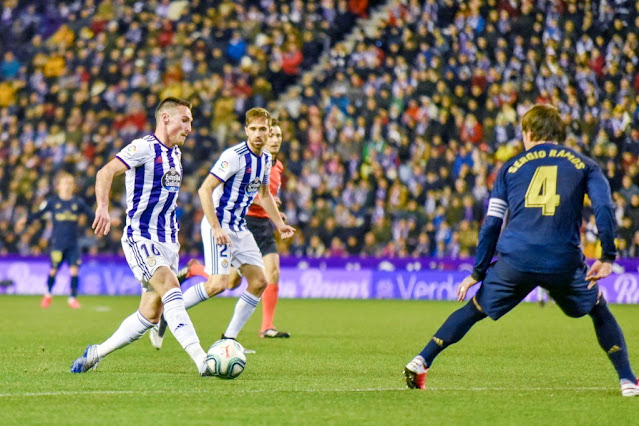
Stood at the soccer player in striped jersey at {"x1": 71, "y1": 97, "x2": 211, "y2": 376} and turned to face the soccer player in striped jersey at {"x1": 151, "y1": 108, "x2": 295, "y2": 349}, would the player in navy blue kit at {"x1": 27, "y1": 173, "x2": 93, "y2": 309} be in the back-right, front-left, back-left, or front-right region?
front-left

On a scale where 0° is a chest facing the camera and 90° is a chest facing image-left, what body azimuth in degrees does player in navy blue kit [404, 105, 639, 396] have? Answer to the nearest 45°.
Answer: approximately 180°

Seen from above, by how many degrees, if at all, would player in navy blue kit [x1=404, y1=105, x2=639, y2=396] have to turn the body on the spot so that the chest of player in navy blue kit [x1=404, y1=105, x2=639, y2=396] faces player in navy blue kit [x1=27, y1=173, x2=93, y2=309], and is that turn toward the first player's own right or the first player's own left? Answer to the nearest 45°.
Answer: approximately 45° to the first player's own left

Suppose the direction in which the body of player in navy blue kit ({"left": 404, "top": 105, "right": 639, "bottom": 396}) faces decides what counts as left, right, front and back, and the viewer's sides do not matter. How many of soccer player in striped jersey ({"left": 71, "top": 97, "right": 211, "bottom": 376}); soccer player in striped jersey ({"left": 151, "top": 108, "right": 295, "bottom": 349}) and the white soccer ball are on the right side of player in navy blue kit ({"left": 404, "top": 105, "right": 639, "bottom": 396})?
0

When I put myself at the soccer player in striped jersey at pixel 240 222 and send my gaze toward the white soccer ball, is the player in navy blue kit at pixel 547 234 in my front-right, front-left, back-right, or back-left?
front-left

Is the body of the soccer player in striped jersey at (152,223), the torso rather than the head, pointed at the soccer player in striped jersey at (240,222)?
no

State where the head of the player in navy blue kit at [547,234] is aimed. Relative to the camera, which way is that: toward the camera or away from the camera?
away from the camera

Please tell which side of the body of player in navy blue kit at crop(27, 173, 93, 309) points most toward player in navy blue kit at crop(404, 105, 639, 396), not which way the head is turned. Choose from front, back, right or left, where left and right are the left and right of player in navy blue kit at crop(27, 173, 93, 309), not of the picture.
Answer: front

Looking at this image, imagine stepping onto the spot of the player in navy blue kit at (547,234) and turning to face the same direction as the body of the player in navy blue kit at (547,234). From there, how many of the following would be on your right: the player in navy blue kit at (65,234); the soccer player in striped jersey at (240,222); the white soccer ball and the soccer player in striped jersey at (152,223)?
0

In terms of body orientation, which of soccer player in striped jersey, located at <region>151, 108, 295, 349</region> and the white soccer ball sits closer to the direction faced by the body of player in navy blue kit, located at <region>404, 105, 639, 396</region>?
the soccer player in striped jersey

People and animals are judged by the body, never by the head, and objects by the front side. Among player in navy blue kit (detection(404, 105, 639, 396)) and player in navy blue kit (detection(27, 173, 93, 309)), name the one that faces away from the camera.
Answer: player in navy blue kit (detection(404, 105, 639, 396))

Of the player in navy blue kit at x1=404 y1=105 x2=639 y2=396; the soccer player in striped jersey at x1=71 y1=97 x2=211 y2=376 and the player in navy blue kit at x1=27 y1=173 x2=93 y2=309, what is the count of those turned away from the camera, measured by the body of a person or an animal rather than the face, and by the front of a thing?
1

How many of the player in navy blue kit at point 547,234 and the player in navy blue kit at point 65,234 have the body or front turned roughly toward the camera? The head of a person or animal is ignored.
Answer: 1

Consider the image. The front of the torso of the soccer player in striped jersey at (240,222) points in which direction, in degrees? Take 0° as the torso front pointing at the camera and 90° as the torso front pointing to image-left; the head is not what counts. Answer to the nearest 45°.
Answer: approximately 315°

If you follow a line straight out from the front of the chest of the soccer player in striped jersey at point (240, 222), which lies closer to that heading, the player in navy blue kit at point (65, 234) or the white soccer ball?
the white soccer ball

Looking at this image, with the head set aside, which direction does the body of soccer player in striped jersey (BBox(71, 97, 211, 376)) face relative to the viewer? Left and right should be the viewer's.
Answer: facing the viewer and to the right of the viewer

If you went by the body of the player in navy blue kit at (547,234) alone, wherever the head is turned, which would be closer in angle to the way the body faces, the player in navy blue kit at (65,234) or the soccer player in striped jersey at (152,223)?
the player in navy blue kit

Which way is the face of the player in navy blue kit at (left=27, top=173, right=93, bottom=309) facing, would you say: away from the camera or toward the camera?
toward the camera

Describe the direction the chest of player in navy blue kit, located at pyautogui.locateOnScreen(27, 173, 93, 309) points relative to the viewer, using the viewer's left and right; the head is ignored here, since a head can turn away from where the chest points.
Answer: facing the viewer

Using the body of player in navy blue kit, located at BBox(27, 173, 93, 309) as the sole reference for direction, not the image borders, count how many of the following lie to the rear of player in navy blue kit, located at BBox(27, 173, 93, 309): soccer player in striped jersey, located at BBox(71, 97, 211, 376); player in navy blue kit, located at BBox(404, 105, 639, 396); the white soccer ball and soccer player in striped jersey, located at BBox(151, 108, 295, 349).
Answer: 0
